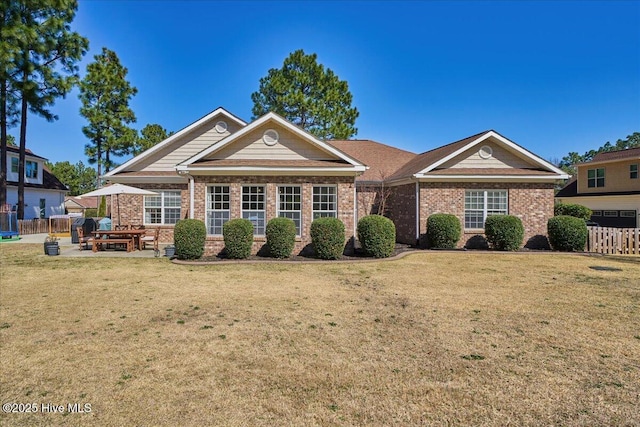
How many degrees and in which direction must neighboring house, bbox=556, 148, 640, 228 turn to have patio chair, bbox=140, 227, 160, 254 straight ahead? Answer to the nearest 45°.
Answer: approximately 45° to its right

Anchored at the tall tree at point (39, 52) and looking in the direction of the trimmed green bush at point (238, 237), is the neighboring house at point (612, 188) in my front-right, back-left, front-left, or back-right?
front-left

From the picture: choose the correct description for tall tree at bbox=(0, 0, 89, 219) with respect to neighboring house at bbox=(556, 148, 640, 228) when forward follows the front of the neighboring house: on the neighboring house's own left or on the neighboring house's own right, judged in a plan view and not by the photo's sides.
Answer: on the neighboring house's own right

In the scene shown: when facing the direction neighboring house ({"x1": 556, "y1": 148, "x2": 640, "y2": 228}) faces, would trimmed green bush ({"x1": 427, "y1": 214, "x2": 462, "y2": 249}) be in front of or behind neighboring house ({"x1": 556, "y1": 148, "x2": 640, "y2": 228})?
in front

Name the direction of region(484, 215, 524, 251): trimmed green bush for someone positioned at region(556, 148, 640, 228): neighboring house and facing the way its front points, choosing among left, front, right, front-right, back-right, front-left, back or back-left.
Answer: front

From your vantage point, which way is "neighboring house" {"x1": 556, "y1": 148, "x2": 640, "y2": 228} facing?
toward the camera

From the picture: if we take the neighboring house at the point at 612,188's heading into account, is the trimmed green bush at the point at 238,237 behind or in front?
in front

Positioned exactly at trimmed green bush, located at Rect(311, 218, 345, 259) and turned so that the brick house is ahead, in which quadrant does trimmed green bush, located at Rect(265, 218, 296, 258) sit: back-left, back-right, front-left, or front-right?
front-left

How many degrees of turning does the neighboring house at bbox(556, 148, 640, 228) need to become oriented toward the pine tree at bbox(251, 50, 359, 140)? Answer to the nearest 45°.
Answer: approximately 90° to its right

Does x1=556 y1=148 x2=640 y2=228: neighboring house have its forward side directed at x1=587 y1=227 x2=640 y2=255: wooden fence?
yes

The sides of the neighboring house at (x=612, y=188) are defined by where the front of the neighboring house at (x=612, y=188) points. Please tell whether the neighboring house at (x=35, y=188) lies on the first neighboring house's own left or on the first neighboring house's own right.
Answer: on the first neighboring house's own right

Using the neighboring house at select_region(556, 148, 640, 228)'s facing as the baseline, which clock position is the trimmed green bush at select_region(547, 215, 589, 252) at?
The trimmed green bush is roughly at 12 o'clock from the neighboring house.

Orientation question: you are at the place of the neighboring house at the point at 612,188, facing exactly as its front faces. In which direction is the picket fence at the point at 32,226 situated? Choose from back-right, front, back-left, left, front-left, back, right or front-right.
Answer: front-right
